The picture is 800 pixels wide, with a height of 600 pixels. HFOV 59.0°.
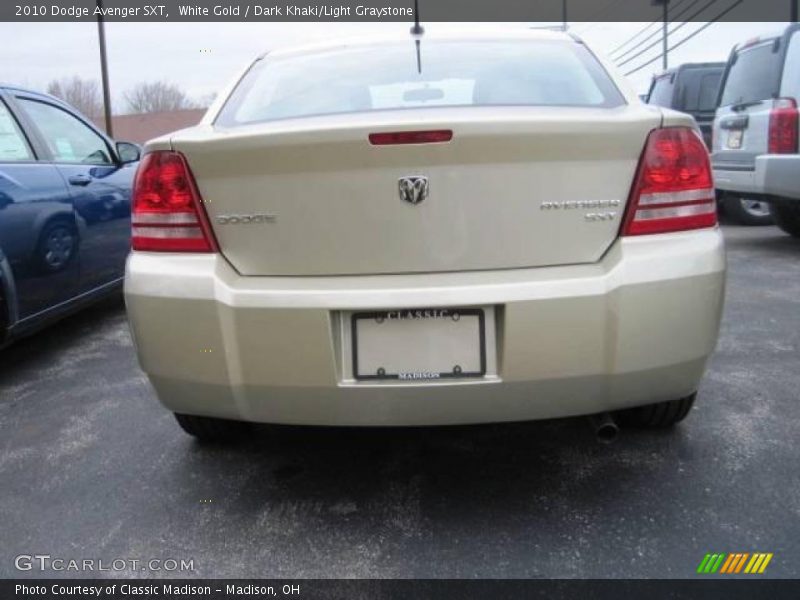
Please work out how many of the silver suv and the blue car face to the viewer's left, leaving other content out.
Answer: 0

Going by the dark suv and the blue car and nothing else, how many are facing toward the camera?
0

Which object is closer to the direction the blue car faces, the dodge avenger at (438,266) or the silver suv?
the silver suv

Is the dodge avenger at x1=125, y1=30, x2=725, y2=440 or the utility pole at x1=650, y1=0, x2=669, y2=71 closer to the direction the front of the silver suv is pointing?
the utility pole

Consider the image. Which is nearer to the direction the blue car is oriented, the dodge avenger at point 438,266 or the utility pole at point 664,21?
the utility pole

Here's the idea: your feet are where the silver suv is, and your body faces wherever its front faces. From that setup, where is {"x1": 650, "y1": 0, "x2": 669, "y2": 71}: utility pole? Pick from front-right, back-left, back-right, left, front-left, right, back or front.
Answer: front-left

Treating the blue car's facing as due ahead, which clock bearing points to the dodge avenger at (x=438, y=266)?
The dodge avenger is roughly at 4 o'clock from the blue car.

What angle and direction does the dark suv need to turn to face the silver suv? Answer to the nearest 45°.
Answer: approximately 135° to its right

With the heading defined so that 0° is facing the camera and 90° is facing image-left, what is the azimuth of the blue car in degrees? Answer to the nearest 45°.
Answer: approximately 225°

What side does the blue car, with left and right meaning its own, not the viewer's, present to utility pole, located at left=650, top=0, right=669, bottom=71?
front

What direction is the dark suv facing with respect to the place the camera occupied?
facing away from the viewer and to the right of the viewer
